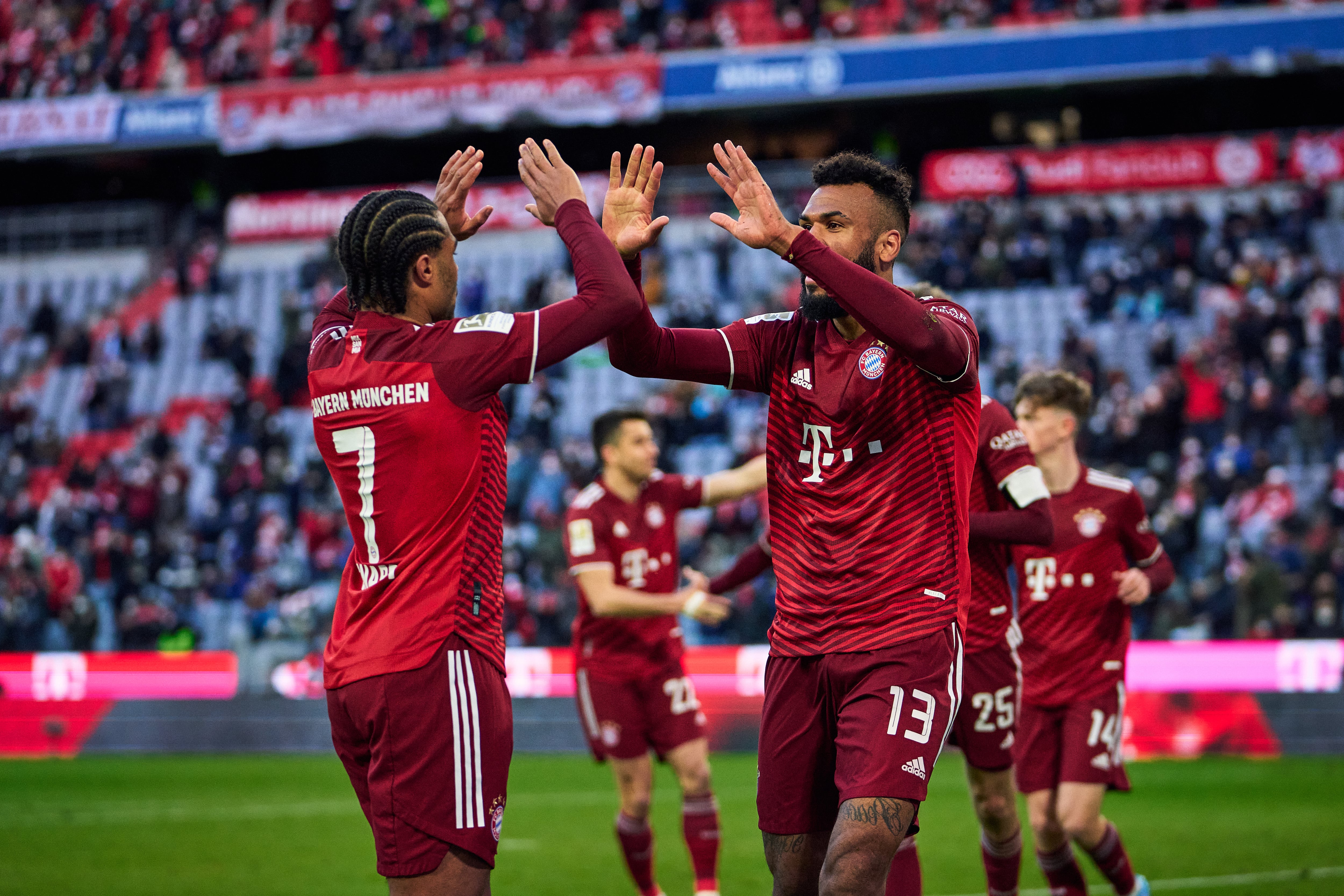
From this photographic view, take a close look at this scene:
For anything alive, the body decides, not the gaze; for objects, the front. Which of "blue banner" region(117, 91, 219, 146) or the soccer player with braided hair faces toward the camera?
the blue banner

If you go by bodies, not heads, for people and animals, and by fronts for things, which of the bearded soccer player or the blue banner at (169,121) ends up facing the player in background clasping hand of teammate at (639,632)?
the blue banner

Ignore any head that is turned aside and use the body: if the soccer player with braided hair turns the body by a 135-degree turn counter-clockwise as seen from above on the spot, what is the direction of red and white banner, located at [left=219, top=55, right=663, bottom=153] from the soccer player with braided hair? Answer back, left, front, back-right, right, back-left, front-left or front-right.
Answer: right

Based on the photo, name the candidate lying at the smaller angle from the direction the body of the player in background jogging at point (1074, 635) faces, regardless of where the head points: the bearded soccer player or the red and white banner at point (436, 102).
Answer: the bearded soccer player

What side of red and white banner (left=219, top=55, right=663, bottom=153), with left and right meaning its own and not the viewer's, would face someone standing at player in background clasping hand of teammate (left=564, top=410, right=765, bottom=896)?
front

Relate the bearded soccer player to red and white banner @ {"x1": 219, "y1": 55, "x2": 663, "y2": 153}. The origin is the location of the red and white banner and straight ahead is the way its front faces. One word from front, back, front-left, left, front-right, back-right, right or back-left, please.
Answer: front

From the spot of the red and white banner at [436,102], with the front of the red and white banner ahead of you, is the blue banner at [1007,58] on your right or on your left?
on your left

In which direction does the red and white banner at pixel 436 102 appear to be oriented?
toward the camera

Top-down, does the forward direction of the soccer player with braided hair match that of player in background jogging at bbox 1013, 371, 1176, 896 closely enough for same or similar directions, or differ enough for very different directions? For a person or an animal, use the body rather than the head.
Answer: very different directions

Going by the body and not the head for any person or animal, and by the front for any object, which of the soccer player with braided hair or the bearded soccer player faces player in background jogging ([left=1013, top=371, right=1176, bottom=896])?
the soccer player with braided hair

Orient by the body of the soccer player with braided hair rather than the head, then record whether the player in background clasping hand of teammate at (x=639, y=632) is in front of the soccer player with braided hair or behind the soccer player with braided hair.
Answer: in front

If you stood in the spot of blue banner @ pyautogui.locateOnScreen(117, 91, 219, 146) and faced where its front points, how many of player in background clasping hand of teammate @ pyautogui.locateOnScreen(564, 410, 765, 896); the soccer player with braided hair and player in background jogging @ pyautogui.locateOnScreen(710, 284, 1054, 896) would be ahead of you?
3

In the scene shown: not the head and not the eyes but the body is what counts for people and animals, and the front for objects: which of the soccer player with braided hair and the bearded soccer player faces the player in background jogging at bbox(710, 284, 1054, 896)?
the soccer player with braided hair

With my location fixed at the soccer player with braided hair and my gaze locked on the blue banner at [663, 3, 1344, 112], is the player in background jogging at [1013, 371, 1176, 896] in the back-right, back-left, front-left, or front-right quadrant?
front-right

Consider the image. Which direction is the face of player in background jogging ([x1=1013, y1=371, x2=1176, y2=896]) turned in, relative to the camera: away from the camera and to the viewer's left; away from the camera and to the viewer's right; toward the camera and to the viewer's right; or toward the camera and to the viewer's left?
toward the camera and to the viewer's left

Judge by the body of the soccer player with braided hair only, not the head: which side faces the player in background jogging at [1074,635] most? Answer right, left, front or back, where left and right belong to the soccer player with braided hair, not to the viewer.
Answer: front
